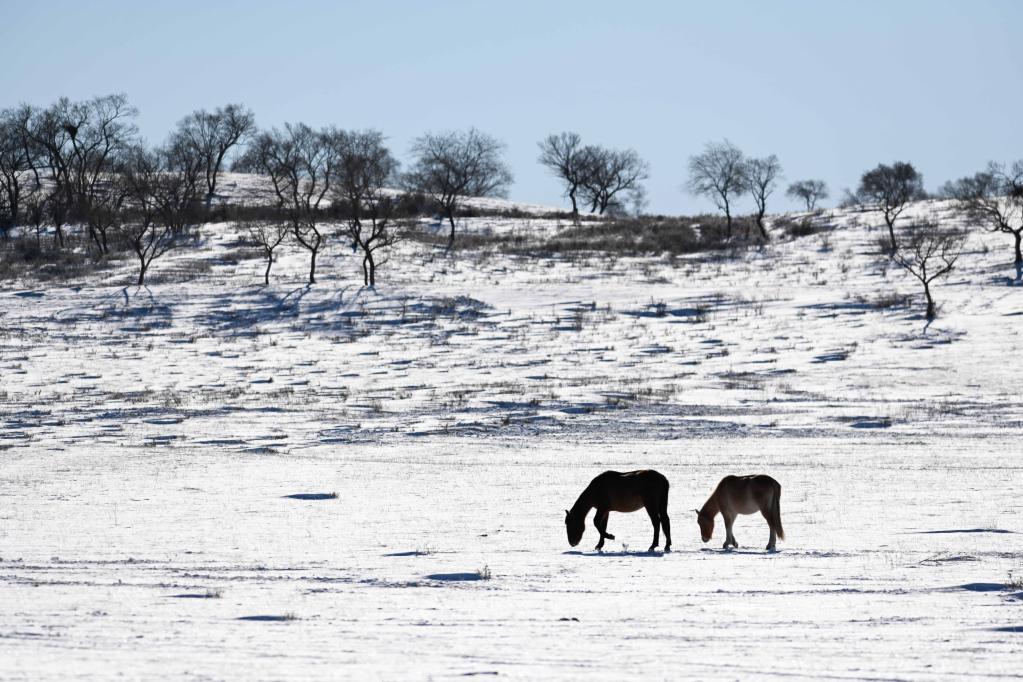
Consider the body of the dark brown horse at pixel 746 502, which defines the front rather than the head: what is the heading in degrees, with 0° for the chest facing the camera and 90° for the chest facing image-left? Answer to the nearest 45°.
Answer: approximately 90°

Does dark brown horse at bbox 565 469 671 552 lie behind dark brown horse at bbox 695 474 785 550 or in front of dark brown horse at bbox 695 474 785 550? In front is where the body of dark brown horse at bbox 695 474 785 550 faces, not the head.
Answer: in front

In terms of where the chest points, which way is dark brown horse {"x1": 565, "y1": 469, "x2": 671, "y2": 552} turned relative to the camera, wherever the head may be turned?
to the viewer's left

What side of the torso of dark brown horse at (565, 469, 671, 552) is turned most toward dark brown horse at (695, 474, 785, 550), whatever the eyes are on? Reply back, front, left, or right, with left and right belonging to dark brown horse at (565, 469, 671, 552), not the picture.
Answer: back

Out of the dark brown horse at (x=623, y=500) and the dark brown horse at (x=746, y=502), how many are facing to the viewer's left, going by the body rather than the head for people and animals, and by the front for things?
2
